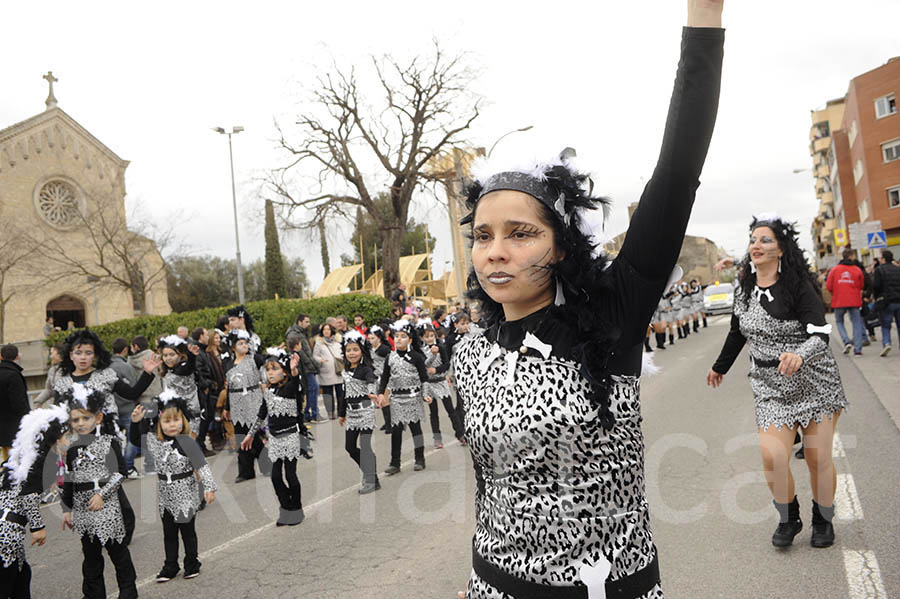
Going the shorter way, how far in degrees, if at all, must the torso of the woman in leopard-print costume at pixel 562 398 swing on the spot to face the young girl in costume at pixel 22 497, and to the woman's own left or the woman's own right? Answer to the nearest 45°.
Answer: approximately 90° to the woman's own right

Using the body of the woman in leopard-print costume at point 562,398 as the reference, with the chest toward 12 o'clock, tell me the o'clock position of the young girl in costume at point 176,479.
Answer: The young girl in costume is roughly at 3 o'clock from the woman in leopard-print costume.
